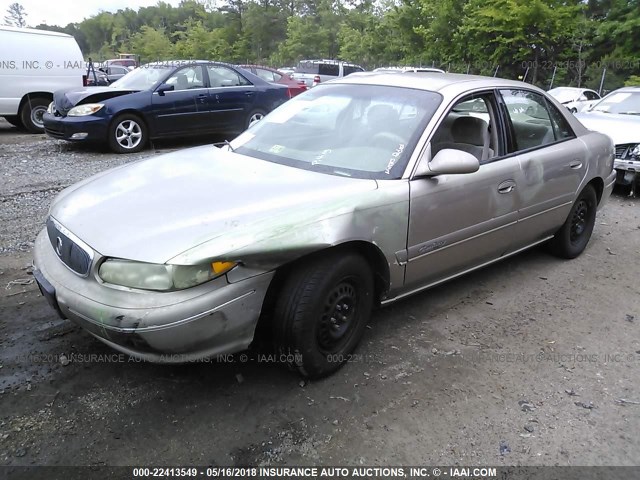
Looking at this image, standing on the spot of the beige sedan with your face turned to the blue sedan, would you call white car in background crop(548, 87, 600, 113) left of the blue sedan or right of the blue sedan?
right

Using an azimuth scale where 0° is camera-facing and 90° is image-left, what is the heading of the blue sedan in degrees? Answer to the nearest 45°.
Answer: approximately 45°

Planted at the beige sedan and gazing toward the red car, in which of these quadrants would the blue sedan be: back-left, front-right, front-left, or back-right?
front-left

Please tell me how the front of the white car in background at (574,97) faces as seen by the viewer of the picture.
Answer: facing the viewer and to the left of the viewer

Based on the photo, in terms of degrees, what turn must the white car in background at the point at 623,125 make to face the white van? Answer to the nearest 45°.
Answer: approximately 45° to its right

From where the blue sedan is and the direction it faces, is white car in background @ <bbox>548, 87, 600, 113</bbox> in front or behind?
behind

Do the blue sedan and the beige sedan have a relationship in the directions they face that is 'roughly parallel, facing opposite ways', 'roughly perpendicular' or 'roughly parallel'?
roughly parallel

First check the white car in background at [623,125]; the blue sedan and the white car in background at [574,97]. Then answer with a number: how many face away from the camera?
0

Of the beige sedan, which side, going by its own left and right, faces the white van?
right

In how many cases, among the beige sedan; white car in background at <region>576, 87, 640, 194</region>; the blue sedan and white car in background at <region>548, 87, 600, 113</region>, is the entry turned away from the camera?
0

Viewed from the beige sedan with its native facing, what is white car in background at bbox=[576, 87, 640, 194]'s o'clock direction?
The white car in background is roughly at 6 o'clock from the beige sedan.

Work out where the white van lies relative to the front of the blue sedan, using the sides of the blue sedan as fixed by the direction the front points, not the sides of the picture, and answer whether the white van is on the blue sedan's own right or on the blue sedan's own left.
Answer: on the blue sedan's own right

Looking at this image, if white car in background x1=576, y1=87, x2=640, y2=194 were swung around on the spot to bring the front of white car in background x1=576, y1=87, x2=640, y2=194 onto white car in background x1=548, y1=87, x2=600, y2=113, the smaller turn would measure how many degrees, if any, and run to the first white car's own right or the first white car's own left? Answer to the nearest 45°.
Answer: approximately 135° to the first white car's own right
